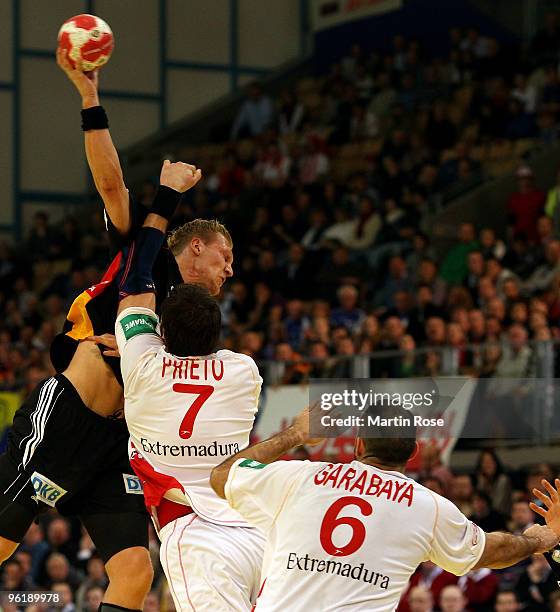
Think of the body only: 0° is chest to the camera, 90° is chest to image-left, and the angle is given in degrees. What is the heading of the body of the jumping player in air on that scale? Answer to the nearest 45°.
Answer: approximately 315°
